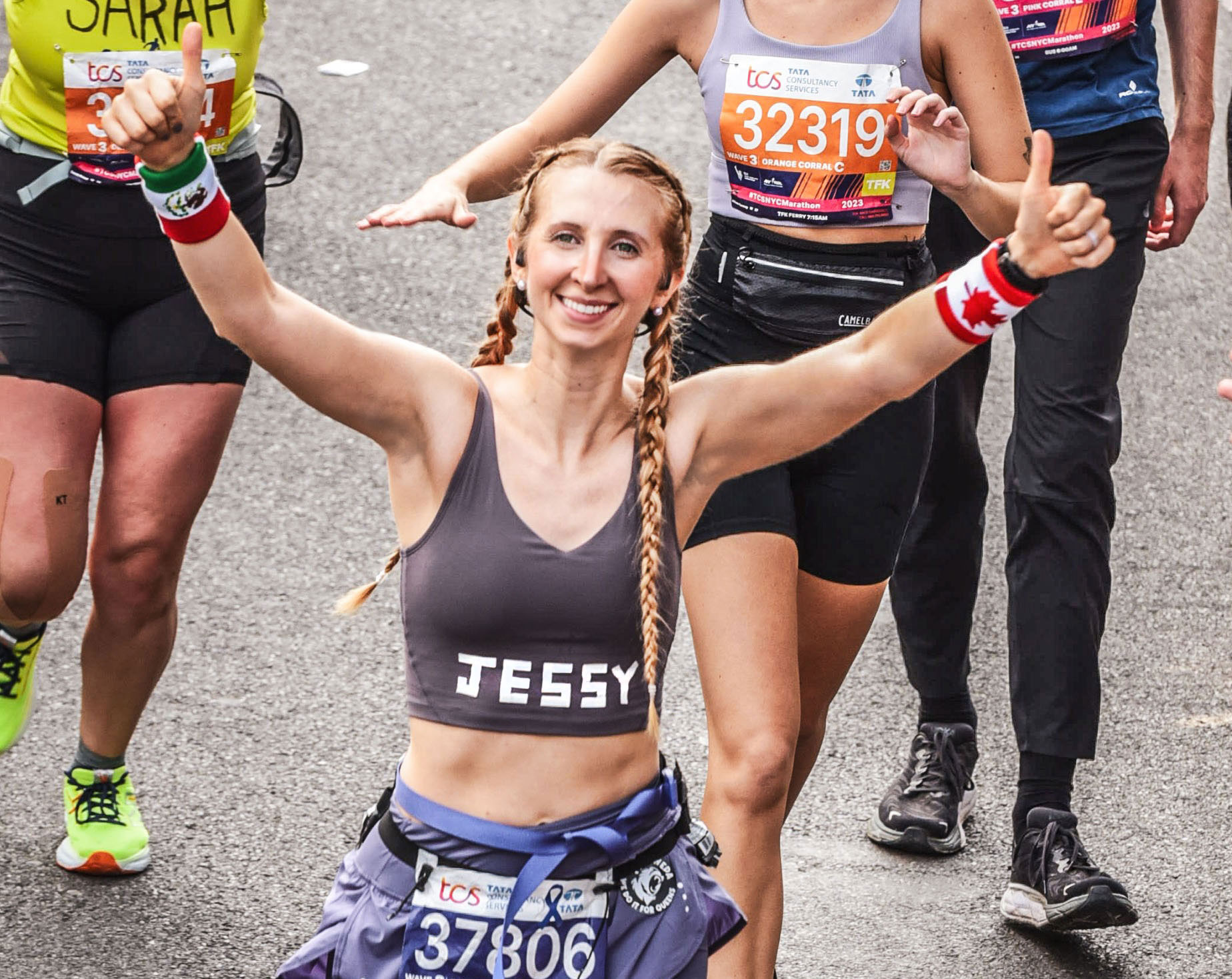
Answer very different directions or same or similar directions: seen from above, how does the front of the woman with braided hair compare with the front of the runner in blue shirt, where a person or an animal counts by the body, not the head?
same or similar directions

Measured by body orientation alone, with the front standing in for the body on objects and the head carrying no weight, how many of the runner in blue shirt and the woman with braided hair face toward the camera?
2

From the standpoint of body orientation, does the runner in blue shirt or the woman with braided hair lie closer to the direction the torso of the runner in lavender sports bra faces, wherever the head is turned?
the woman with braided hair

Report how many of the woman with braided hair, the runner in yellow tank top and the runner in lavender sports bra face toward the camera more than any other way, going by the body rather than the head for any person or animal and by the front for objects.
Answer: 3

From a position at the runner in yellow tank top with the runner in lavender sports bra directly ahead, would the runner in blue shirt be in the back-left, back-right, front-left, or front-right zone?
front-left

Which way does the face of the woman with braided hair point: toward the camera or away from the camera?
toward the camera

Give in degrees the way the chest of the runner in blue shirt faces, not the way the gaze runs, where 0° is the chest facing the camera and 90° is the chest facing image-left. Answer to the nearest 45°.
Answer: approximately 0°

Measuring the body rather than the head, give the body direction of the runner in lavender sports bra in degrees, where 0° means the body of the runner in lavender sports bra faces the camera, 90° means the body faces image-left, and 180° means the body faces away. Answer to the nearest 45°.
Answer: approximately 0°

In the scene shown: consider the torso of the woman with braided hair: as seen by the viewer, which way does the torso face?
toward the camera

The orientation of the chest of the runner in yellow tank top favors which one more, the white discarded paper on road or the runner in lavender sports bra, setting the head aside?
the runner in lavender sports bra

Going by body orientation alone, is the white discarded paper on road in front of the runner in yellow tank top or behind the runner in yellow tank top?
behind

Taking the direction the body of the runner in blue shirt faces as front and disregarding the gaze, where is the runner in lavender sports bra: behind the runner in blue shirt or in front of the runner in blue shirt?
in front

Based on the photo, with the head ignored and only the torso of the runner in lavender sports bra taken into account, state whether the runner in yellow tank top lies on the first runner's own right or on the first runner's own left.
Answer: on the first runner's own right

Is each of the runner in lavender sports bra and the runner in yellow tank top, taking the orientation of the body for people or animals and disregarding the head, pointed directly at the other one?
no

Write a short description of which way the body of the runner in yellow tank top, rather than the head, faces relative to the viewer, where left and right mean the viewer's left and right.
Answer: facing the viewer

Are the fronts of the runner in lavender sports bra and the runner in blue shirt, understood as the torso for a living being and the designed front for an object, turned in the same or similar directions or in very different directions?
same or similar directions

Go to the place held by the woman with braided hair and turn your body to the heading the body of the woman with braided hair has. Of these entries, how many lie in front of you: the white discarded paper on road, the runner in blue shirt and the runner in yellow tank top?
0

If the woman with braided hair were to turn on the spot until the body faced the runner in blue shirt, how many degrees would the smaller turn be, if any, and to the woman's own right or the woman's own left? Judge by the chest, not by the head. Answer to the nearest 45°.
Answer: approximately 135° to the woman's own left

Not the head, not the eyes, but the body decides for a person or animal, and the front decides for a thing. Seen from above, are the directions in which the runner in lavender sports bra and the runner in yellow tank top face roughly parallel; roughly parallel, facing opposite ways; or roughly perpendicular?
roughly parallel

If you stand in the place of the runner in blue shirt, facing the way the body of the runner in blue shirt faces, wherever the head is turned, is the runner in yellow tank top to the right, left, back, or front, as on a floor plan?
right
